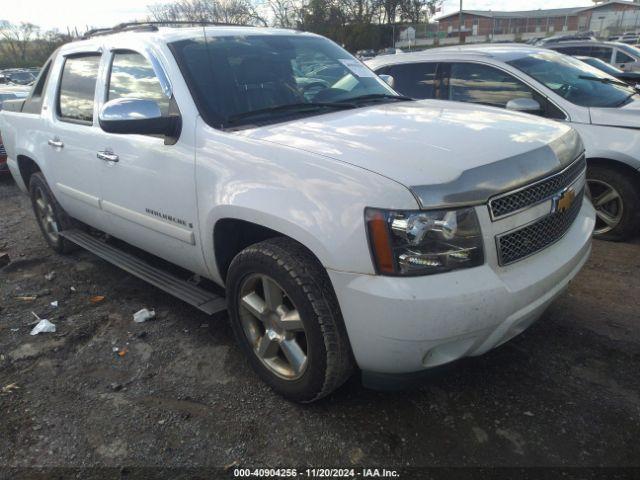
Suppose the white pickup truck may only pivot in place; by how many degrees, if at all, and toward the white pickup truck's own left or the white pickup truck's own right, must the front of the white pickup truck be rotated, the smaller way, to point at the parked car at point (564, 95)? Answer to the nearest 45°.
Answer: approximately 90° to the white pickup truck's own left

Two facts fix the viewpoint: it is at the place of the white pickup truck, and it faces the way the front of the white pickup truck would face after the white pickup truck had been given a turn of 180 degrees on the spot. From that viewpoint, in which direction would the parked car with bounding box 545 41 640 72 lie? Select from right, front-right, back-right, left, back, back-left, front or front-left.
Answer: right

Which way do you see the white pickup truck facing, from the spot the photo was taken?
facing the viewer and to the right of the viewer

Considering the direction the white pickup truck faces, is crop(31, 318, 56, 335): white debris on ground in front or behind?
behind

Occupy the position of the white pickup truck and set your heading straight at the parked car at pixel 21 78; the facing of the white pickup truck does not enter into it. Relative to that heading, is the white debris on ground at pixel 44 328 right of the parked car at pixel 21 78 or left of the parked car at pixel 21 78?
left

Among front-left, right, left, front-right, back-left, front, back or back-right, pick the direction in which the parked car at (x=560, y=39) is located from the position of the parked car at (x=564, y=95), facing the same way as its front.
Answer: back-left

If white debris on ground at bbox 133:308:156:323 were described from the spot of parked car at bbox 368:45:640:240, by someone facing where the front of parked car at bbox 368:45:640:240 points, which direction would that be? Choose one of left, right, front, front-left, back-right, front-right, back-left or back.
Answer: right

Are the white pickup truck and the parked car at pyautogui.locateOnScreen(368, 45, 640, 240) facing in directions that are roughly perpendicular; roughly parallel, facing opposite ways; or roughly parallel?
roughly parallel

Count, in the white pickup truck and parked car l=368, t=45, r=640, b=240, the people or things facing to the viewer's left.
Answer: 0

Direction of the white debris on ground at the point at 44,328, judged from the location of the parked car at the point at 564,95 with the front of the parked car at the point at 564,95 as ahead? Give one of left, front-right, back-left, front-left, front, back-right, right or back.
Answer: right

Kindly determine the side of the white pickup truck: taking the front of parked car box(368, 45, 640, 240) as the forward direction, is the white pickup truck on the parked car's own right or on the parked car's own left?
on the parked car's own right
